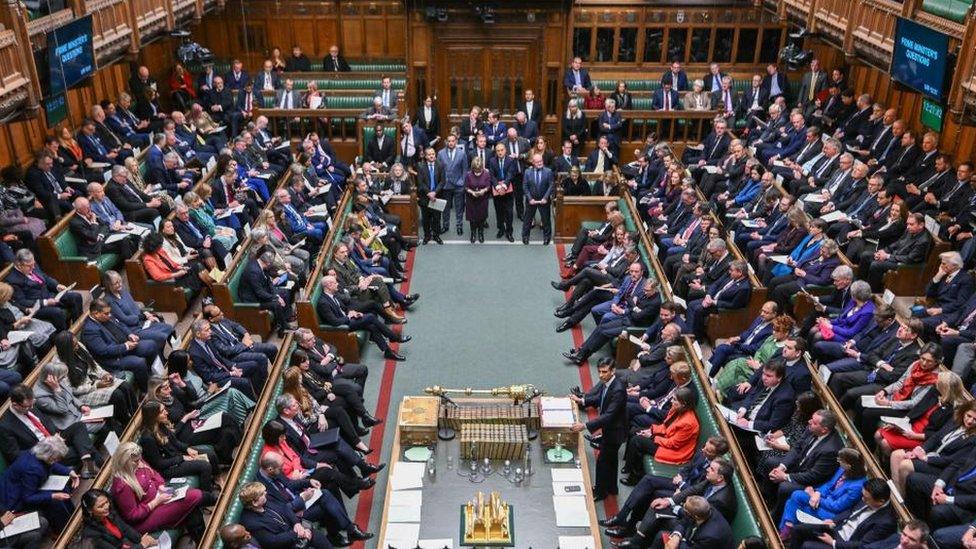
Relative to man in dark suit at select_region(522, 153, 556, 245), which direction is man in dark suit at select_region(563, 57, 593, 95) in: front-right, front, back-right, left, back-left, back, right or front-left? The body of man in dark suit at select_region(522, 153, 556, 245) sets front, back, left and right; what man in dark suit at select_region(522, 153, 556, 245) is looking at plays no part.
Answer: back

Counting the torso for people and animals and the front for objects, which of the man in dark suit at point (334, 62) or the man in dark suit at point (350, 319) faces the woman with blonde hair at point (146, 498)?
the man in dark suit at point (334, 62)

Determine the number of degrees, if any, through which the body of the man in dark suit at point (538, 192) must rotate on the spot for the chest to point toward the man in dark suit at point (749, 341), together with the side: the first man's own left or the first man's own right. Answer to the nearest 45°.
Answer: approximately 45° to the first man's own left

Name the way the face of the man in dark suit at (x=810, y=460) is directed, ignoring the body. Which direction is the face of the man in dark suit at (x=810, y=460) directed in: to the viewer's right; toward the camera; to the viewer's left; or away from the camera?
to the viewer's left

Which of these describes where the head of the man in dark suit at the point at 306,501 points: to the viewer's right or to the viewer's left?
to the viewer's right

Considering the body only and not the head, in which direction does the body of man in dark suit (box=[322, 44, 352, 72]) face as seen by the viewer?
toward the camera

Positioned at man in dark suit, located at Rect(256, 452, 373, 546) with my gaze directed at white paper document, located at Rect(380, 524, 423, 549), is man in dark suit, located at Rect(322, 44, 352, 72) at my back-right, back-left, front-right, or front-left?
back-left

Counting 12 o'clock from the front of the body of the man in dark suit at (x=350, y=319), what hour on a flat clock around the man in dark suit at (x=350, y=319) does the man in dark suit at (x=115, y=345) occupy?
the man in dark suit at (x=115, y=345) is roughly at 5 o'clock from the man in dark suit at (x=350, y=319).

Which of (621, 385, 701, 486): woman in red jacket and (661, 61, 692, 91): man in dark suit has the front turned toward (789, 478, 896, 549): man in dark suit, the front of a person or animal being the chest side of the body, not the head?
(661, 61, 692, 91): man in dark suit

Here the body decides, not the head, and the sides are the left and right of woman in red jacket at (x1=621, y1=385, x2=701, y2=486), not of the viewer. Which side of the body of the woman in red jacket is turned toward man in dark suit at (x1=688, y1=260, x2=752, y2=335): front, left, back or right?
right

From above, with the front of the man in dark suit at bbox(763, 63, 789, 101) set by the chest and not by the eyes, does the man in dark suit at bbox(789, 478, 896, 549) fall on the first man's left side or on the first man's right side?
on the first man's left side

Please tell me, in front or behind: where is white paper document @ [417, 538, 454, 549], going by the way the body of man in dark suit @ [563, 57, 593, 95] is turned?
in front

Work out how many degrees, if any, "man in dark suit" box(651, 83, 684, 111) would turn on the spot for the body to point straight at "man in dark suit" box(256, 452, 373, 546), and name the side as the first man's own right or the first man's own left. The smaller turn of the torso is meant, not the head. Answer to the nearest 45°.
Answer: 0° — they already face them

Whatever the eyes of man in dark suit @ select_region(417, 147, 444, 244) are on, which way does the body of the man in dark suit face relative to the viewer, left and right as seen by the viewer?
facing the viewer

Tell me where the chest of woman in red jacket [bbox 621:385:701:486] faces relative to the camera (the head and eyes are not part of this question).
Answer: to the viewer's left

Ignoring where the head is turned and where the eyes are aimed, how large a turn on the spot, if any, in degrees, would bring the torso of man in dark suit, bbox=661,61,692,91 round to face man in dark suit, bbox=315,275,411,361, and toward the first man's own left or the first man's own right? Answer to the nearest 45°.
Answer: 0° — they already face them
